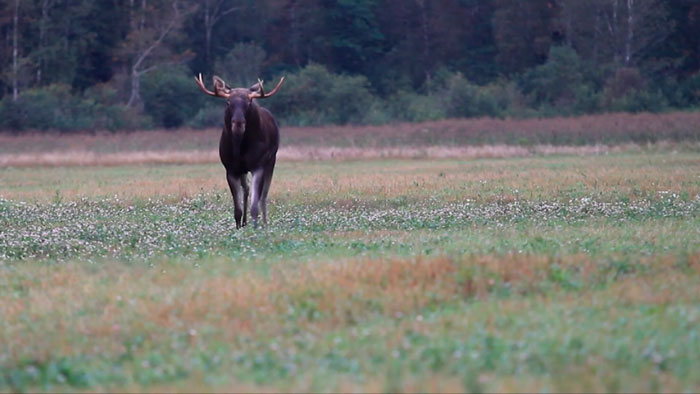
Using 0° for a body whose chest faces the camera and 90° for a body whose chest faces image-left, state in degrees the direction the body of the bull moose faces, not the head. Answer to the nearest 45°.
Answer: approximately 0°
